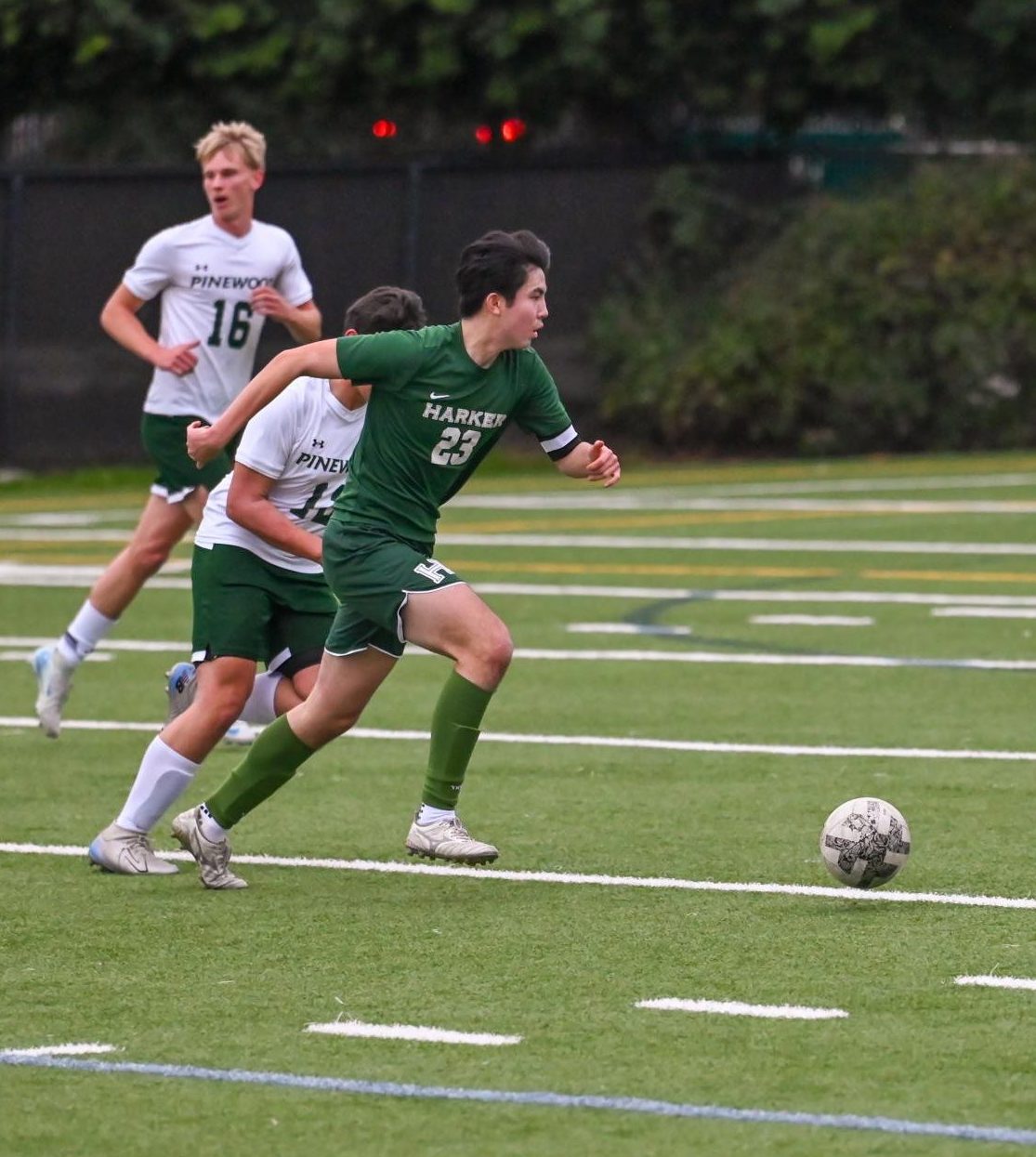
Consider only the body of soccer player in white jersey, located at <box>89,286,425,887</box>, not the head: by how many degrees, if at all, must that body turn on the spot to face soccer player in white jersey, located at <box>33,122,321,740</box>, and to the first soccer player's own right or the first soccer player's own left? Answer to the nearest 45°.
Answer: approximately 135° to the first soccer player's own left

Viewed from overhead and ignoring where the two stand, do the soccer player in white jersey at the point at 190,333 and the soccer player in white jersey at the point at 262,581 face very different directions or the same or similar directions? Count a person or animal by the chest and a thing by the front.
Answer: same or similar directions

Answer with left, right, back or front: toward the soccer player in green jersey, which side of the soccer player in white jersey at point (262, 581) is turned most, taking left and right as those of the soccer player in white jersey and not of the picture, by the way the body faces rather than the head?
front

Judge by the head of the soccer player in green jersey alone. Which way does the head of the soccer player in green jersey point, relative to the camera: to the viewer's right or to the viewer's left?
to the viewer's right

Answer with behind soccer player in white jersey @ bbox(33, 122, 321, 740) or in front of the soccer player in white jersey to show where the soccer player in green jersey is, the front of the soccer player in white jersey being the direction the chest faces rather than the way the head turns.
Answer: in front

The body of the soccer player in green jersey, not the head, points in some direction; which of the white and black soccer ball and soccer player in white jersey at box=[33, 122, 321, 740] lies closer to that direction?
the white and black soccer ball

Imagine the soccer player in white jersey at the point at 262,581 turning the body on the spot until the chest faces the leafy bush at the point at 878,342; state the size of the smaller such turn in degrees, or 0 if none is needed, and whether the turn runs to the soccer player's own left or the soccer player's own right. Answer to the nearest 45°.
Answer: approximately 135° to the soccer player's own left

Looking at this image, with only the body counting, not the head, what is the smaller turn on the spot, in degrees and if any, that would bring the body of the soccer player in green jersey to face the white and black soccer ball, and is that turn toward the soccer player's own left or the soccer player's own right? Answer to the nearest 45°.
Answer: approximately 45° to the soccer player's own left

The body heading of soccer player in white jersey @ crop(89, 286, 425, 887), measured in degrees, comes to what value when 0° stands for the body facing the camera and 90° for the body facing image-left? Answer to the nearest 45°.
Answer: approximately 315°

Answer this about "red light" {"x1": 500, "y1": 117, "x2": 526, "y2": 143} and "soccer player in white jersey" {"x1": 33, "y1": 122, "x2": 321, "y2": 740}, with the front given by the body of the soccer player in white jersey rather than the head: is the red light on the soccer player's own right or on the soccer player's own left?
on the soccer player's own left

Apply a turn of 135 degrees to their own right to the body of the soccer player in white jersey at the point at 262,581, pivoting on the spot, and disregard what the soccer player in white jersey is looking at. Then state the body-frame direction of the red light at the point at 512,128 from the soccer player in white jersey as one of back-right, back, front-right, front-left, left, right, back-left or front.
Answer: right

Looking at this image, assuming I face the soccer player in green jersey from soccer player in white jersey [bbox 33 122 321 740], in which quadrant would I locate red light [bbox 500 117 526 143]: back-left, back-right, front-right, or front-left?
back-left

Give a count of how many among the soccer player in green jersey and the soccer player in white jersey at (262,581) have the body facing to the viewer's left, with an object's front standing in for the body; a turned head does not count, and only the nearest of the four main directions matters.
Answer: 0

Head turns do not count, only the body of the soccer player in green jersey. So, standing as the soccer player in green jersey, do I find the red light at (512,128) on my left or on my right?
on my left

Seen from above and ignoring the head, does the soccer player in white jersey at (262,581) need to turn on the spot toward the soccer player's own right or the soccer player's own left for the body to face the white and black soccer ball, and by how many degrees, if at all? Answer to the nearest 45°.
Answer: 0° — they already face it

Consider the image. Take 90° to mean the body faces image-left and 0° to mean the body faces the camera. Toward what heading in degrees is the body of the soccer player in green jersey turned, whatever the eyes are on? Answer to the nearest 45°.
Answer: approximately 315°
